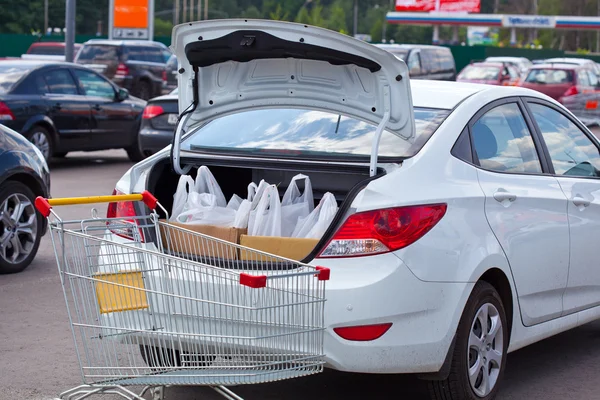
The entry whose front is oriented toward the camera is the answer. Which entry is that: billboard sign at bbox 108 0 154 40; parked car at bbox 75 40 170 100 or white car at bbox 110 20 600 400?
the billboard sign

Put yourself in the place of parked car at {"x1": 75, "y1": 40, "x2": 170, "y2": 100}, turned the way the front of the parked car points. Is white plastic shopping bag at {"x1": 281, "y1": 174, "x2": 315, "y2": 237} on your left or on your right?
on your right

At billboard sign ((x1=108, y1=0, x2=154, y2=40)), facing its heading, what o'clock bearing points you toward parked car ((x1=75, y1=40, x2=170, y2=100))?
The parked car is roughly at 12 o'clock from the billboard sign.

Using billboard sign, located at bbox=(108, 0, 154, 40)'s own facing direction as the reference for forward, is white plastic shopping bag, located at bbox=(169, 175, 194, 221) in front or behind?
in front

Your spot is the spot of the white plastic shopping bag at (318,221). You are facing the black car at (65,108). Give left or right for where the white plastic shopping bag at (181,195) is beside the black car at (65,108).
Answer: left

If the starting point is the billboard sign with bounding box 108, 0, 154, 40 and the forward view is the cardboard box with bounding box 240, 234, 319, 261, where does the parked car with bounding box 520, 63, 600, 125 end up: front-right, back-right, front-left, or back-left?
front-left

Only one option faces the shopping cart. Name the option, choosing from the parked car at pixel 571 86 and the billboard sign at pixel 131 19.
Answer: the billboard sign

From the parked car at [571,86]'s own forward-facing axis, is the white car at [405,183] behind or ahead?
behind

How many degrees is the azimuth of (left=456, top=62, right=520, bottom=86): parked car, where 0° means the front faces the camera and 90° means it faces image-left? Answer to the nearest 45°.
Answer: approximately 45°

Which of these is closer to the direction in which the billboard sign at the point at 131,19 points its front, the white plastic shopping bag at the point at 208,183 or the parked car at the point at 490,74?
the white plastic shopping bag

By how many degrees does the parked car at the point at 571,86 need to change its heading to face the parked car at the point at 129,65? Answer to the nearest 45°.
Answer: approximately 135° to its left

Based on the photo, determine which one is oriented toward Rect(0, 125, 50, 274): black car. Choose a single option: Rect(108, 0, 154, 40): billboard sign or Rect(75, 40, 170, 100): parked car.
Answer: the billboard sign

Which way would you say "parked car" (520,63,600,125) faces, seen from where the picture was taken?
facing away from the viewer and to the right of the viewer

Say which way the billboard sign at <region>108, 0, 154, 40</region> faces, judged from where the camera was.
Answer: facing the viewer
